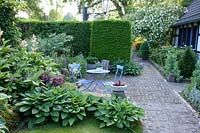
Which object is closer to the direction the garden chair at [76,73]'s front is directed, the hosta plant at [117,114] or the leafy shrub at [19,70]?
the hosta plant

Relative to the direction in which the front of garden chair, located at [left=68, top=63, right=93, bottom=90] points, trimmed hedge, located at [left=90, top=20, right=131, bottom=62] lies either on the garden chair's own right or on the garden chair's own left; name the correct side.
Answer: on the garden chair's own left

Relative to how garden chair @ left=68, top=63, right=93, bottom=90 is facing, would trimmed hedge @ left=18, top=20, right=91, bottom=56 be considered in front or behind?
behind

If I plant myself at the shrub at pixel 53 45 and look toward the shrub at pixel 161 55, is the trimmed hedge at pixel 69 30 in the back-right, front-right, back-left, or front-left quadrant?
front-left

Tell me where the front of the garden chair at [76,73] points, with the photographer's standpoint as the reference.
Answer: facing the viewer and to the right of the viewer

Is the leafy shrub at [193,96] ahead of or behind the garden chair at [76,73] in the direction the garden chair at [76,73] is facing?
ahead

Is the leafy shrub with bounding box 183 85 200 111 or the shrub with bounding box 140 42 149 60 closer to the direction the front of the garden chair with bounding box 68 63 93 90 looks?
the leafy shrub

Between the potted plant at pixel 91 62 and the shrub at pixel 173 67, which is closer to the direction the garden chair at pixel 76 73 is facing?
the shrub

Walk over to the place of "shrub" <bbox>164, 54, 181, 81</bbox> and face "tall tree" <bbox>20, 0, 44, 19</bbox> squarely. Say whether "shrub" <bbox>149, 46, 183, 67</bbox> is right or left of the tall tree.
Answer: right

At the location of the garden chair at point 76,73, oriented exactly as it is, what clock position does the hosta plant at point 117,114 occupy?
The hosta plant is roughly at 1 o'clock from the garden chair.

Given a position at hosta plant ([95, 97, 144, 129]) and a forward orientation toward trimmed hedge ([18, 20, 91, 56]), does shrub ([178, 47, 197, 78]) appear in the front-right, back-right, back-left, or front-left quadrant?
front-right

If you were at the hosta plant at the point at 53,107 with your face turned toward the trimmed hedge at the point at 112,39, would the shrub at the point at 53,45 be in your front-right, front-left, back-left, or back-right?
front-left

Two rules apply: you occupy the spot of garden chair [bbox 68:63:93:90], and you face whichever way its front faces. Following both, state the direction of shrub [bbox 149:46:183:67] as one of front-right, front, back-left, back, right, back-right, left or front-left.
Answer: left

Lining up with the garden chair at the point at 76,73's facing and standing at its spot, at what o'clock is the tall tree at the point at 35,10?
The tall tree is roughly at 7 o'clock from the garden chair.
